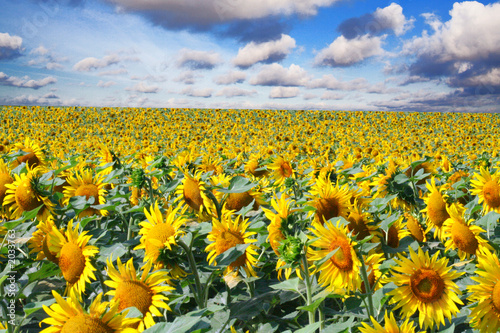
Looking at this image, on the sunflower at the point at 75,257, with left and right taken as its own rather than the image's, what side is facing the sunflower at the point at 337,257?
left

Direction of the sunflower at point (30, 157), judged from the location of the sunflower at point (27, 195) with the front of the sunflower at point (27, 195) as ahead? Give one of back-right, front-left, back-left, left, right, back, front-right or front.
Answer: back-right

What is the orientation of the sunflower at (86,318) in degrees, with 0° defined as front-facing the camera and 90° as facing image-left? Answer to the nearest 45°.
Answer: approximately 0°

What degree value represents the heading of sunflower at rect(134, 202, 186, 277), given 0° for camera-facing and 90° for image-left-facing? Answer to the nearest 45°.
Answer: approximately 45°

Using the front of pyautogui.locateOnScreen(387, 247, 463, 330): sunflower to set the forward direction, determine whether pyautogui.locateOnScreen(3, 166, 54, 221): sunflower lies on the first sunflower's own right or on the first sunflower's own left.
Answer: on the first sunflower's own right

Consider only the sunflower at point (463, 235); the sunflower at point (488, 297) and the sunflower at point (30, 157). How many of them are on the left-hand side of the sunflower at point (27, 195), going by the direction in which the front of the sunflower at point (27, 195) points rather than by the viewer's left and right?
2

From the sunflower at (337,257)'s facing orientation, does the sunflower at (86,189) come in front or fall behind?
behind
